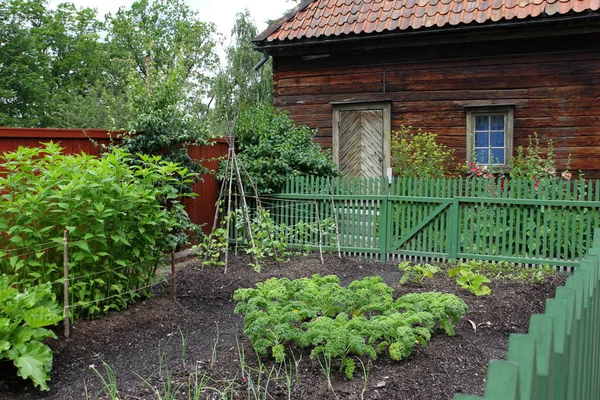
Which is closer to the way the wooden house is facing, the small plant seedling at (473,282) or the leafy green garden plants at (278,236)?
the small plant seedling

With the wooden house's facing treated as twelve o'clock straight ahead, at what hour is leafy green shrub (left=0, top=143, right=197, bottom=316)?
The leafy green shrub is roughly at 1 o'clock from the wooden house.

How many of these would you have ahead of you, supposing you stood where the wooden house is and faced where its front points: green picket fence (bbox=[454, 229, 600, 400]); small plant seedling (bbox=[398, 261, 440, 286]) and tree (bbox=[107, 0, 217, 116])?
2

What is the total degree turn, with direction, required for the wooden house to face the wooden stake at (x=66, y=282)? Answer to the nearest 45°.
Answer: approximately 45° to its right

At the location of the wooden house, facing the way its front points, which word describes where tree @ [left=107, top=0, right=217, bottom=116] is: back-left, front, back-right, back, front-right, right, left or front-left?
back-right

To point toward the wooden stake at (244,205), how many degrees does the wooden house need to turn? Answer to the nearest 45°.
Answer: approximately 45° to its right

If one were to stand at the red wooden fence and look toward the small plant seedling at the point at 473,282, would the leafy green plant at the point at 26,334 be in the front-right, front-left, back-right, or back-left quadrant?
front-right

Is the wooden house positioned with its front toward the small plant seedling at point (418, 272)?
yes

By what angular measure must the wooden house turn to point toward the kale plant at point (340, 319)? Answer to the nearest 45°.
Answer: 0° — it already faces it

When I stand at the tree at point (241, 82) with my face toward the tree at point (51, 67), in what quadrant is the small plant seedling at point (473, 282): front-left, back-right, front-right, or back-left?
back-left

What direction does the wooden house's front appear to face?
toward the camera

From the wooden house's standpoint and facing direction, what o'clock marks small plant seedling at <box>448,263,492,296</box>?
The small plant seedling is roughly at 12 o'clock from the wooden house.
